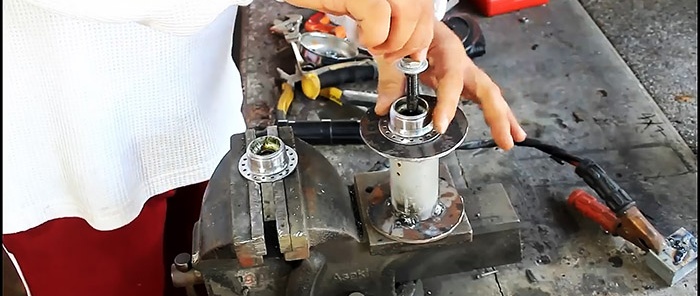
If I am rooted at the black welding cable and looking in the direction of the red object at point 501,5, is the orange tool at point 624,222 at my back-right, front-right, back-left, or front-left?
back-right

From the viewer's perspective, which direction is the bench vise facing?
to the viewer's left

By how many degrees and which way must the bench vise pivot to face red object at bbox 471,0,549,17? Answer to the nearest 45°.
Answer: approximately 135° to its right
